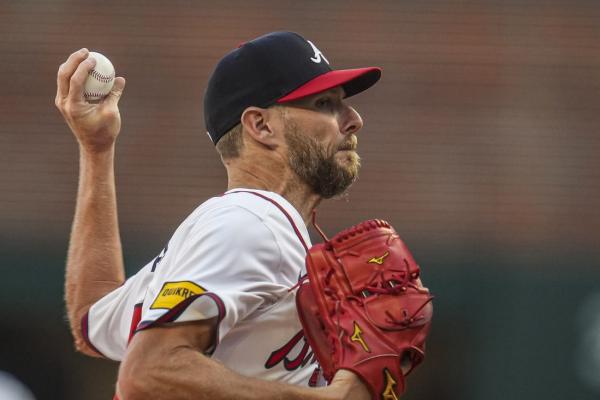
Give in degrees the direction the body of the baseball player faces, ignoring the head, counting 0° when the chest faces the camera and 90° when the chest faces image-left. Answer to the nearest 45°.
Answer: approximately 270°

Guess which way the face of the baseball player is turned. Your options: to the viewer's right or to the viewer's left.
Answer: to the viewer's right
